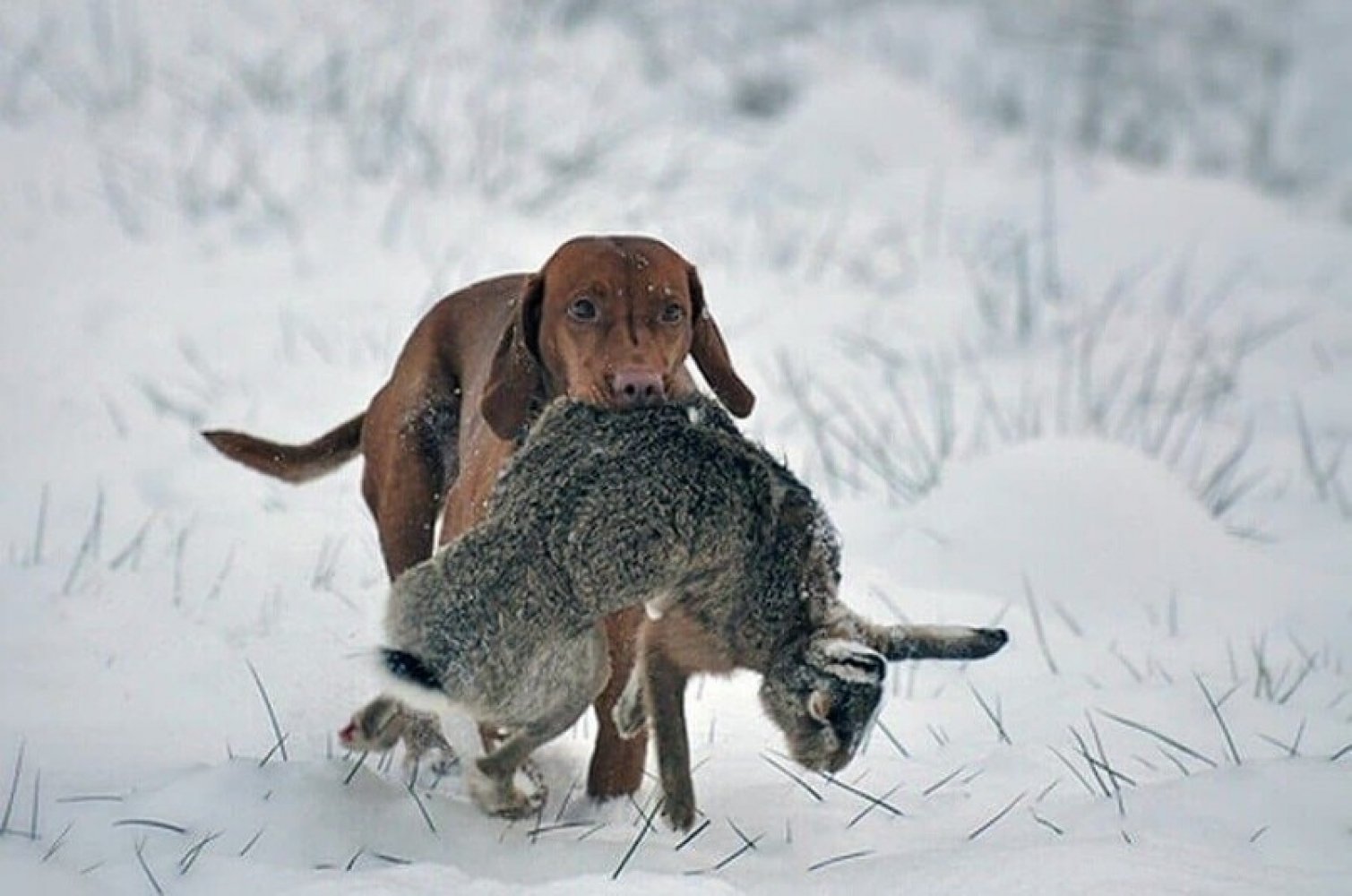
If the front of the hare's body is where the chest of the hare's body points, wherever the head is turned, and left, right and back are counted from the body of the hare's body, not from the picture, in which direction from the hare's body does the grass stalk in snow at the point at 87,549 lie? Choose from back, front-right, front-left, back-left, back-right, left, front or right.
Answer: back-left

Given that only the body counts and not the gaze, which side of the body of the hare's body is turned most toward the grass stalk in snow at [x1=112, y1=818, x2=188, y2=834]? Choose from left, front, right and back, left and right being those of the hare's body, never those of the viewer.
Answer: back

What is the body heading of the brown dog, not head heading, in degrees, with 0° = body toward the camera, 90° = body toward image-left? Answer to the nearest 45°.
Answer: approximately 315°

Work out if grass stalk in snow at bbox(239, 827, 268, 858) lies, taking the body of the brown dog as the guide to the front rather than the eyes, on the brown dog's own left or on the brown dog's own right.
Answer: on the brown dog's own right

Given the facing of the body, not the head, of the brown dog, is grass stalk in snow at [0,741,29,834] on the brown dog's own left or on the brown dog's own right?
on the brown dog's own right

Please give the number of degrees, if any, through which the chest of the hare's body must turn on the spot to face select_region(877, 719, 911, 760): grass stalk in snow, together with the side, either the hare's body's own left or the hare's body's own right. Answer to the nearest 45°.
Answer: approximately 45° to the hare's body's own left

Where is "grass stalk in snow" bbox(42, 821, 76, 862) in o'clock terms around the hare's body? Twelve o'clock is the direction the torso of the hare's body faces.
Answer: The grass stalk in snow is roughly at 6 o'clock from the hare's body.

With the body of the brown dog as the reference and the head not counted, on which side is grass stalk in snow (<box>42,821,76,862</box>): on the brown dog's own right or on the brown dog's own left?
on the brown dog's own right

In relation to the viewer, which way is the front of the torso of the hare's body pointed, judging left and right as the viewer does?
facing to the right of the viewer

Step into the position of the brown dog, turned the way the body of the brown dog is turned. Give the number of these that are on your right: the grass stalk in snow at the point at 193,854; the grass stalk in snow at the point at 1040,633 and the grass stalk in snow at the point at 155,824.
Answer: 2
